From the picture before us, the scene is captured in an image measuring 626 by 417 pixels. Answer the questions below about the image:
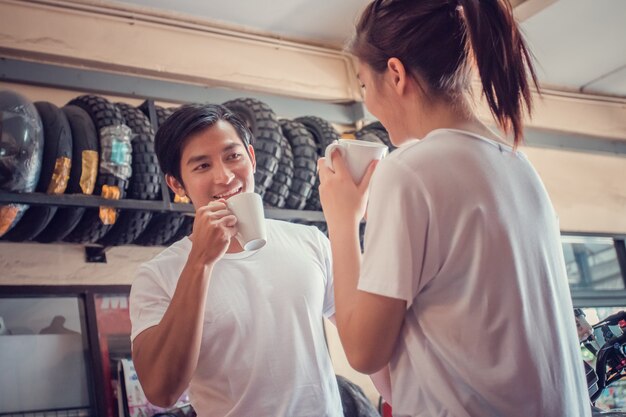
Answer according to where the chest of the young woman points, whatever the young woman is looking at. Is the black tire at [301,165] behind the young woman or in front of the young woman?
in front

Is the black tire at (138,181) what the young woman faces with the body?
yes

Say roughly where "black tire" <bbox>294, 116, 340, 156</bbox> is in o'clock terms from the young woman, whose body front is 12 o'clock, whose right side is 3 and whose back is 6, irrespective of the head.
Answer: The black tire is roughly at 1 o'clock from the young woman.

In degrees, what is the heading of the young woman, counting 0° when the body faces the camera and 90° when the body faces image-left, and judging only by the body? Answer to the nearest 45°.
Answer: approximately 135°

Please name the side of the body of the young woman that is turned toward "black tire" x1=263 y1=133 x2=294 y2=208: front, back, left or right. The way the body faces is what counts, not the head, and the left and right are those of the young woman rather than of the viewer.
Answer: front

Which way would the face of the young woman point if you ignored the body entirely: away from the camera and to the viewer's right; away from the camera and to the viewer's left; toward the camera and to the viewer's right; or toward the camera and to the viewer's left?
away from the camera and to the viewer's left

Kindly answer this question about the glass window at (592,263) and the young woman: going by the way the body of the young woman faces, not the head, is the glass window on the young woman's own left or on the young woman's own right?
on the young woman's own right

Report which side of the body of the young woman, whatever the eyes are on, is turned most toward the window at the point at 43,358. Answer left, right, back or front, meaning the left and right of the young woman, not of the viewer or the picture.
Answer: front

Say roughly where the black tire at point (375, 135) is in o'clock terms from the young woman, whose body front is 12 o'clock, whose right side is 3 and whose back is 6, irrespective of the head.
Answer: The black tire is roughly at 1 o'clock from the young woman.

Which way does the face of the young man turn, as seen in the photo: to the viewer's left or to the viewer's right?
to the viewer's right

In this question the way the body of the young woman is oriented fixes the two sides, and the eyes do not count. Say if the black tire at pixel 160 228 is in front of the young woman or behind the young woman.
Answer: in front

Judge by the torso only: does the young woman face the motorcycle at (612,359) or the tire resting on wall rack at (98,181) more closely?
the tire resting on wall rack

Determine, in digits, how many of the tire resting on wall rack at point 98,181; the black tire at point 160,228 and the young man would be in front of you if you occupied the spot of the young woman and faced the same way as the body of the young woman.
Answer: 3

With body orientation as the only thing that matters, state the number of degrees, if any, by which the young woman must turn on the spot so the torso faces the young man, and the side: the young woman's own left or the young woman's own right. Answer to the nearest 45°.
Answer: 0° — they already face them
